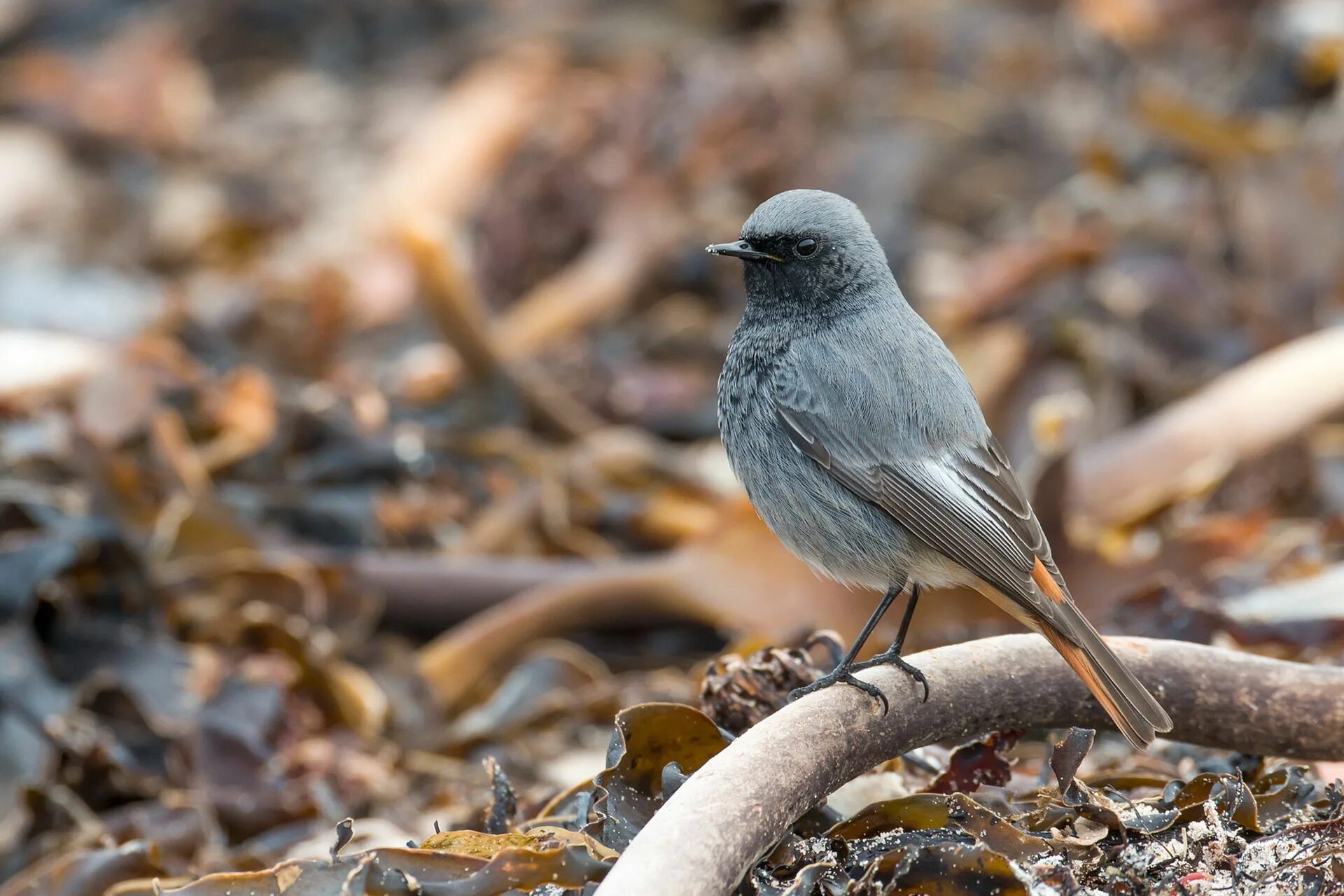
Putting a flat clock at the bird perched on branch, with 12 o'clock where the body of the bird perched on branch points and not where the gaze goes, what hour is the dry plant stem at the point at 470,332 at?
The dry plant stem is roughly at 2 o'clock from the bird perched on branch.

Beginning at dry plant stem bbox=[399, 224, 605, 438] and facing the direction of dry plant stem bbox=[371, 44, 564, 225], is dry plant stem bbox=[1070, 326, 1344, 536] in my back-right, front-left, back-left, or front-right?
back-right

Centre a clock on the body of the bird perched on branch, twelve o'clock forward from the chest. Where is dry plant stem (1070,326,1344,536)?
The dry plant stem is roughly at 4 o'clock from the bird perched on branch.

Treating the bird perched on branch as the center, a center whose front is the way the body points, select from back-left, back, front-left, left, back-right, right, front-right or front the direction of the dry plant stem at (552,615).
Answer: front-right

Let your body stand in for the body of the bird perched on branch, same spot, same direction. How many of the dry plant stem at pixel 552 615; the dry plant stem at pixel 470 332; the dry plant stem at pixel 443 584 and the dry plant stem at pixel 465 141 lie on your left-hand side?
0

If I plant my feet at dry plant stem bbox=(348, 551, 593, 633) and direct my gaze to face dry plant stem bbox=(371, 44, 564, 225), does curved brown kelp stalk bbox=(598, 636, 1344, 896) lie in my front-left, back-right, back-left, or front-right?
back-right

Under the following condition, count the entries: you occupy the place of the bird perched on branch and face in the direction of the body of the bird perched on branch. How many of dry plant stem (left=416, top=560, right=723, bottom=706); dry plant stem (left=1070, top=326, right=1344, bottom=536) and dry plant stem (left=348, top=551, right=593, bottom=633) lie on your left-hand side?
0

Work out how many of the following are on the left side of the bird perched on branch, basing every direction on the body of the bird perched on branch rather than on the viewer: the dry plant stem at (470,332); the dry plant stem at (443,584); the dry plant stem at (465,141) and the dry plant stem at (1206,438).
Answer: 0

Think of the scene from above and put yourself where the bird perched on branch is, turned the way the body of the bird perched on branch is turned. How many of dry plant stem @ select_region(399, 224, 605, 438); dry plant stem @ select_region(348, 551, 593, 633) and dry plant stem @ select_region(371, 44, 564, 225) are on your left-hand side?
0

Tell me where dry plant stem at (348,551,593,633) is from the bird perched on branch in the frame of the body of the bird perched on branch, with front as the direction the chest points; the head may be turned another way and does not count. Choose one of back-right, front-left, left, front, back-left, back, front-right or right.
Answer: front-right

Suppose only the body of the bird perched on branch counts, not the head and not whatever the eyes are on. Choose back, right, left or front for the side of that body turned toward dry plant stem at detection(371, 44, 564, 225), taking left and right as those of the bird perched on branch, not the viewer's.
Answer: right

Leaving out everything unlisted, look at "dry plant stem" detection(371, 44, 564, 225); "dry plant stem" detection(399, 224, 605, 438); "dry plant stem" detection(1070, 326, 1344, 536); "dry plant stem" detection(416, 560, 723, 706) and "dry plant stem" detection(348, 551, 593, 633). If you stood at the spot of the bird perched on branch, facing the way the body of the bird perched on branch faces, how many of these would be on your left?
0

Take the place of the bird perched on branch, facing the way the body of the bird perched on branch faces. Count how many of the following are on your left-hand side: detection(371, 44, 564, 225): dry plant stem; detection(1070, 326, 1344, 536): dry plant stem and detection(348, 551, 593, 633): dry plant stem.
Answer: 0

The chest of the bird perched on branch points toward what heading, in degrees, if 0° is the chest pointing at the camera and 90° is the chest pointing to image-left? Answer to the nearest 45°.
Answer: approximately 90°
